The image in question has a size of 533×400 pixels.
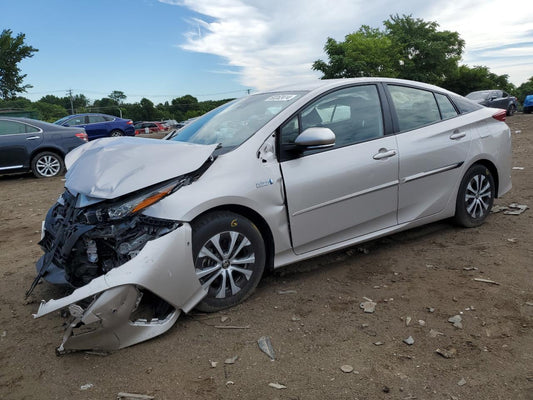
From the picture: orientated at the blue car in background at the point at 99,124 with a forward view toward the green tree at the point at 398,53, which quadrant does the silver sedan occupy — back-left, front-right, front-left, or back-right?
back-right

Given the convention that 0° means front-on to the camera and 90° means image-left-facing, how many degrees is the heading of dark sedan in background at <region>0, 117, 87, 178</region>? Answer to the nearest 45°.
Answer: approximately 90°

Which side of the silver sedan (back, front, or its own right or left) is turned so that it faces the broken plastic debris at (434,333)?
left

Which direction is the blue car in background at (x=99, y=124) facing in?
to the viewer's left

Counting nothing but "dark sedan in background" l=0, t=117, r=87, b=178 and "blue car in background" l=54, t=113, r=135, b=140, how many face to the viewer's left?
2

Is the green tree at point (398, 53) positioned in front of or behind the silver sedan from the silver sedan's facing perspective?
behind

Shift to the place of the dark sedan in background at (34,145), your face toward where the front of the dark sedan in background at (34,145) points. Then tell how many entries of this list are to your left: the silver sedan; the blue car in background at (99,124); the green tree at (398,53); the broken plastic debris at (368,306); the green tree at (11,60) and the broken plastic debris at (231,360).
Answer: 3

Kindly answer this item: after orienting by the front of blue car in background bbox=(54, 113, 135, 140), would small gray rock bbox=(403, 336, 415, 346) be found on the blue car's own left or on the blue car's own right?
on the blue car's own left

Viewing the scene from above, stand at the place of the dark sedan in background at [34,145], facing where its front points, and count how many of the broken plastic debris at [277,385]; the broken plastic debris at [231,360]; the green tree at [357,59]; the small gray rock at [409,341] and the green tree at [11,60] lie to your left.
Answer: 3
